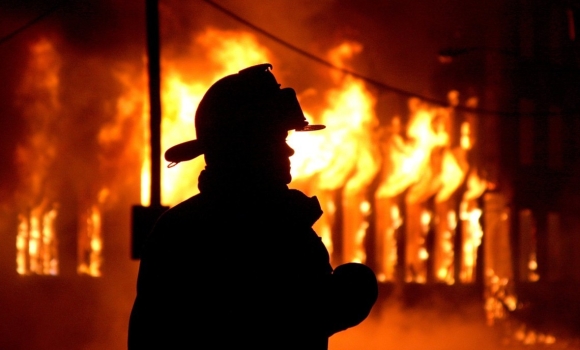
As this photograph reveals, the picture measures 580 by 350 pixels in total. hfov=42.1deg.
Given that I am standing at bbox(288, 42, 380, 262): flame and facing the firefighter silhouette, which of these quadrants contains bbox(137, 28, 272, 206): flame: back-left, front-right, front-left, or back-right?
front-right

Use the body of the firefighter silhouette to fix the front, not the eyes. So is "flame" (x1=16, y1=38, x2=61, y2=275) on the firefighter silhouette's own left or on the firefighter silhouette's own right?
on the firefighter silhouette's own left

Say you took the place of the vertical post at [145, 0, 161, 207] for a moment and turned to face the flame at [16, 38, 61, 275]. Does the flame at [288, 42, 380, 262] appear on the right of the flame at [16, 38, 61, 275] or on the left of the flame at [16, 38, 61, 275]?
right

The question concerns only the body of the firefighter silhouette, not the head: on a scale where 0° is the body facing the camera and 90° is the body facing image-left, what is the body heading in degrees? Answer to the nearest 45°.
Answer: approximately 270°

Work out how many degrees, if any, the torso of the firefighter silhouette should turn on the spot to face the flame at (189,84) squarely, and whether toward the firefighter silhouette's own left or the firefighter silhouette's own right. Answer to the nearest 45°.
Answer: approximately 90° to the firefighter silhouette's own left

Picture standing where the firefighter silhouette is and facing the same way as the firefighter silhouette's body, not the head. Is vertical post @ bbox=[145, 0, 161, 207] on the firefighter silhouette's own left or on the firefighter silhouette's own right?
on the firefighter silhouette's own left

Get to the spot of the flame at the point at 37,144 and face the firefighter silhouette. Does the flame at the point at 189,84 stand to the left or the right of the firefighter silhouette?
left

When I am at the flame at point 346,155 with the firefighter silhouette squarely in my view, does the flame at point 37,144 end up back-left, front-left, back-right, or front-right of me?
front-right
